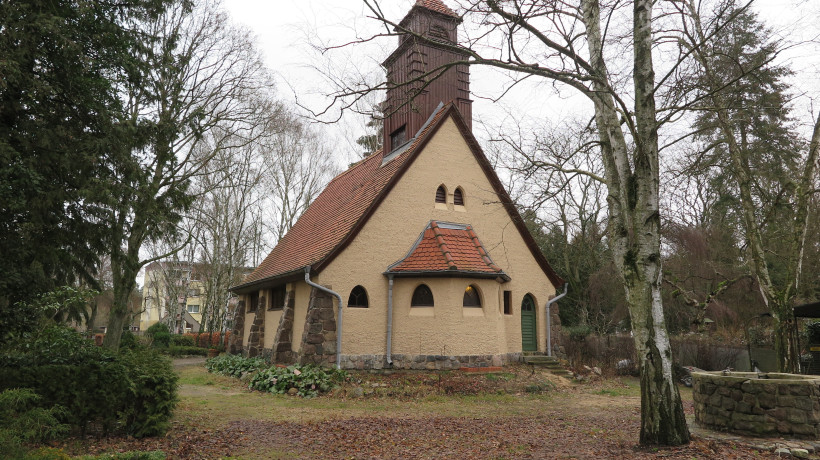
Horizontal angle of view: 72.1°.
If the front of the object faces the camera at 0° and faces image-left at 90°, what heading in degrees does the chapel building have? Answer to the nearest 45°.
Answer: approximately 315°

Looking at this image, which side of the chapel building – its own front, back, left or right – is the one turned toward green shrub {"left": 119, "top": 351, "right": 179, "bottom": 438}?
right

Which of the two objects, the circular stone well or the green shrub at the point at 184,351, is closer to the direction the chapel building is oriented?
the circular stone well

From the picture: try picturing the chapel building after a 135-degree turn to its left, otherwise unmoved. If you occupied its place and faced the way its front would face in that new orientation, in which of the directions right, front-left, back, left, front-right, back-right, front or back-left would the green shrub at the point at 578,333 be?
front-right

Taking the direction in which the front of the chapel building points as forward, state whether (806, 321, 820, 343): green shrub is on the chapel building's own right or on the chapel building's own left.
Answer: on the chapel building's own left

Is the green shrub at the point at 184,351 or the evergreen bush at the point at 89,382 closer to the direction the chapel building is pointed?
the evergreen bush

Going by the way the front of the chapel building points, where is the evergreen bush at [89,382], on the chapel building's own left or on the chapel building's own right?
on the chapel building's own right

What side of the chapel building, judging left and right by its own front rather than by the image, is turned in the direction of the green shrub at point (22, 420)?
right
